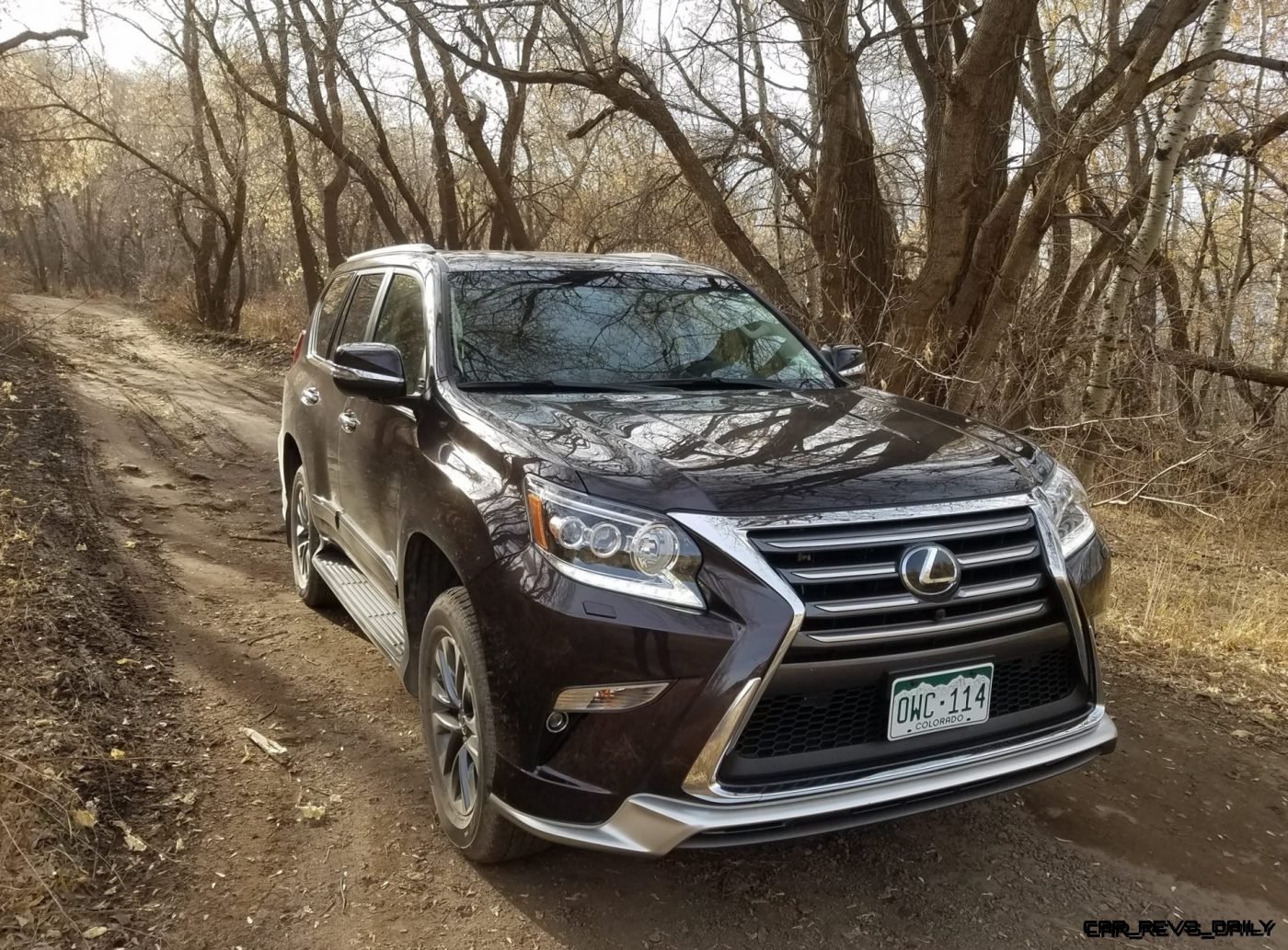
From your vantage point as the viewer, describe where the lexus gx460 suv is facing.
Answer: facing the viewer and to the right of the viewer
